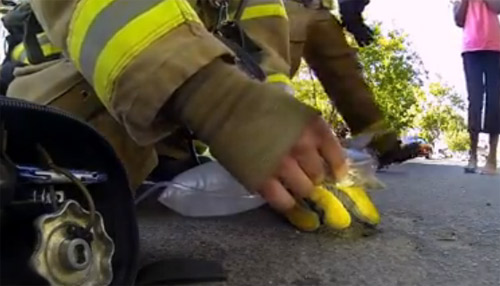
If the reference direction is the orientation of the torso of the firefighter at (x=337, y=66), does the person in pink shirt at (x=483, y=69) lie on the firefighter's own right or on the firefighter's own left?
on the firefighter's own left

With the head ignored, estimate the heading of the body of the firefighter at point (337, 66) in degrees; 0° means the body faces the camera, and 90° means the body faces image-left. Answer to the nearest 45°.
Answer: approximately 270°
